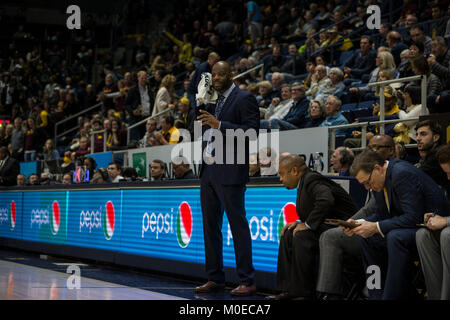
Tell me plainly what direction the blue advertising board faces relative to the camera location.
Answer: facing the viewer and to the left of the viewer

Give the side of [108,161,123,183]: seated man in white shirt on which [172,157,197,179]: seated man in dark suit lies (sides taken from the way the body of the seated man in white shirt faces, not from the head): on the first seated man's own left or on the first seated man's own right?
on the first seated man's own left

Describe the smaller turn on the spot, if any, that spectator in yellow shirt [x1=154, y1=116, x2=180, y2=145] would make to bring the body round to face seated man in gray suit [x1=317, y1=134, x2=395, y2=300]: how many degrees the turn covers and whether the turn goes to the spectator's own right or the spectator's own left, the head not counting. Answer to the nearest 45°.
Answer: approximately 45° to the spectator's own left

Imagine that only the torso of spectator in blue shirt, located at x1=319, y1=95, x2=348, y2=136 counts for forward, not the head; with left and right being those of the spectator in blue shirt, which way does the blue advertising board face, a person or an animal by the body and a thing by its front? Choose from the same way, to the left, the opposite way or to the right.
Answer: the same way

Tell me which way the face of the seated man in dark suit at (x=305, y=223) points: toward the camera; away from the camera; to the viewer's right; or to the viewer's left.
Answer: to the viewer's left

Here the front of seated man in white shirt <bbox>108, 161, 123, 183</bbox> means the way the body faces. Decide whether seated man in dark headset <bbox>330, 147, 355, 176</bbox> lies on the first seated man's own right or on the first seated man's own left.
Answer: on the first seated man's own left

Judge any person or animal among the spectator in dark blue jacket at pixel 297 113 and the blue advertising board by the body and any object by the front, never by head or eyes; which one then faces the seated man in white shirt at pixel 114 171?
the spectator in dark blue jacket

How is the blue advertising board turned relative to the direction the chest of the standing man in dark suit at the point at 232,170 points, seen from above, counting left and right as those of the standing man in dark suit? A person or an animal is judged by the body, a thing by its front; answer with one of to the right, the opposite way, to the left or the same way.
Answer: the same way

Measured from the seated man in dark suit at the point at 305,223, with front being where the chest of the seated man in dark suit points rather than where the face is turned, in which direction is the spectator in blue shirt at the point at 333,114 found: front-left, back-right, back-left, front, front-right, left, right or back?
right

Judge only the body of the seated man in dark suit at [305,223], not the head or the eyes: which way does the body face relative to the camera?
to the viewer's left

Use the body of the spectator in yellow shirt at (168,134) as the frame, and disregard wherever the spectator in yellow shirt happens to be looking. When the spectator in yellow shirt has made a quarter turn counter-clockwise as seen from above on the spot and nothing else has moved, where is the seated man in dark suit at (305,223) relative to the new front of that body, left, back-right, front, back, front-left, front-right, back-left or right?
front-right

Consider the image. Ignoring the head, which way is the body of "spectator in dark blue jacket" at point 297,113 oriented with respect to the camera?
to the viewer's left

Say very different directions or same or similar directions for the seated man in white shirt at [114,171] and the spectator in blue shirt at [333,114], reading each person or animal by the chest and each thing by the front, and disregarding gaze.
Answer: same or similar directions

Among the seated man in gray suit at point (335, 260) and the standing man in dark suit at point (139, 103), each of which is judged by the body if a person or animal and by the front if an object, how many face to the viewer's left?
1
